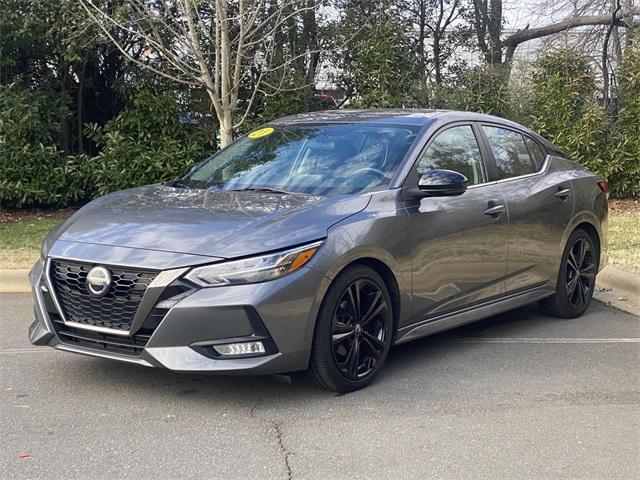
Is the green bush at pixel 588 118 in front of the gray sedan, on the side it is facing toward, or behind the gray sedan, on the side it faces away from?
behind

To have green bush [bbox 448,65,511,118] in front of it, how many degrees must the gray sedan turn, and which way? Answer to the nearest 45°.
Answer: approximately 135° to its right

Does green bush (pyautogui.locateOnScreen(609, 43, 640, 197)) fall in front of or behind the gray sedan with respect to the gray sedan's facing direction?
behind

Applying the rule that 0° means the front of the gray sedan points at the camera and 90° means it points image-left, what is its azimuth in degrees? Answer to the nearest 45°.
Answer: approximately 45°

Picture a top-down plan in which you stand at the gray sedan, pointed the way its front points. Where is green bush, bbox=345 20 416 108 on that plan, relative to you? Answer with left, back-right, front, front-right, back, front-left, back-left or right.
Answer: back-right

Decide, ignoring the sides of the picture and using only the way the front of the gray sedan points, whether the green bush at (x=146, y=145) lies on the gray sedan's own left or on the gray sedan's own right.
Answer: on the gray sedan's own right
